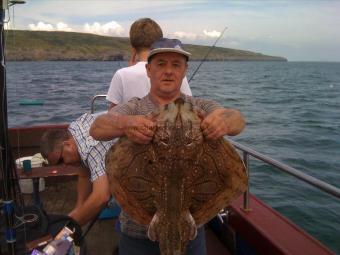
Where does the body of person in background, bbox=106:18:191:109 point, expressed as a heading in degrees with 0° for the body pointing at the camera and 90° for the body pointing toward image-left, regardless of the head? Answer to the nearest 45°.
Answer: approximately 180°

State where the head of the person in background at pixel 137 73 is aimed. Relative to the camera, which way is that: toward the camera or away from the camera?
away from the camera
